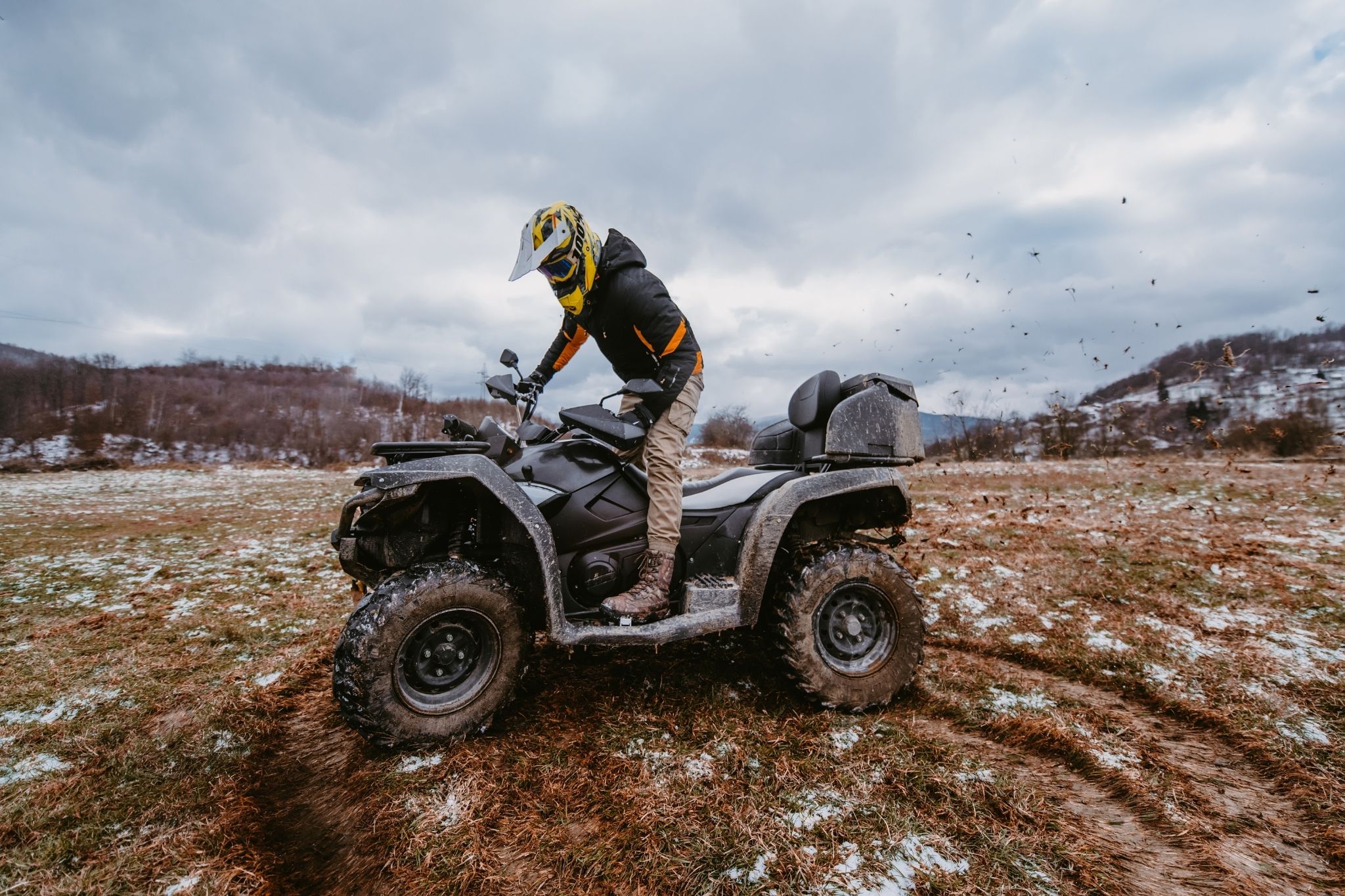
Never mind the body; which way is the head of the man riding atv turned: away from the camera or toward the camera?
toward the camera

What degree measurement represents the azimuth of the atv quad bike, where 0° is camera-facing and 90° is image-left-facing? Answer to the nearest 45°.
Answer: approximately 90°
